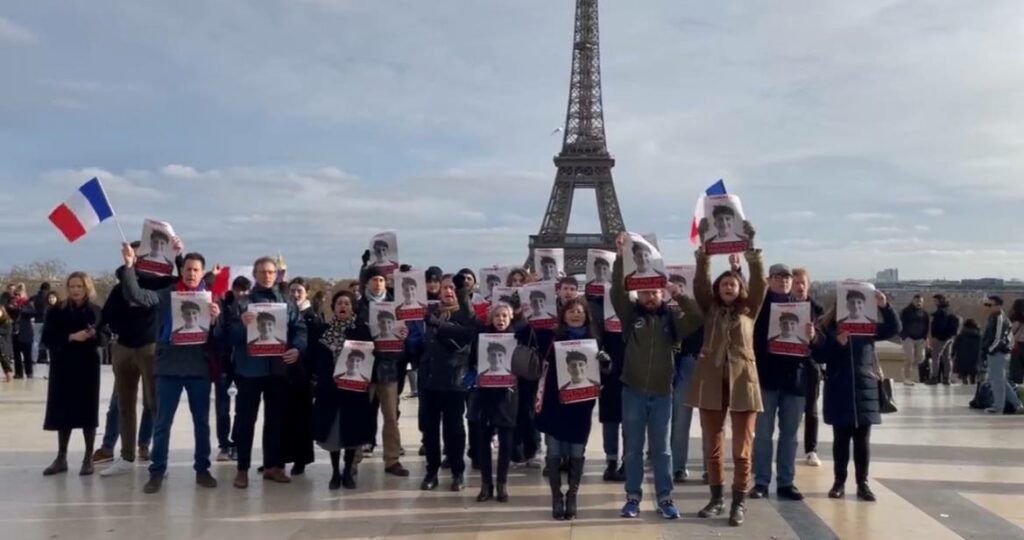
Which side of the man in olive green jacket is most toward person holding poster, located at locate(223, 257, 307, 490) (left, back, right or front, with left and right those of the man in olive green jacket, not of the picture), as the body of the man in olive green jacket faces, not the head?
right

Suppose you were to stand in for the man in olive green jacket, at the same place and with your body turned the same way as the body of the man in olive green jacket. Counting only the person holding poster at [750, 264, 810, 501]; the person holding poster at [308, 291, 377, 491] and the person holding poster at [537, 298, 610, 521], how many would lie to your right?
2

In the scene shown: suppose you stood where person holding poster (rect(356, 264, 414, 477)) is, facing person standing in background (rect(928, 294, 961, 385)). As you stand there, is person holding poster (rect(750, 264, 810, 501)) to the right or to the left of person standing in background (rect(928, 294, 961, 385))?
right

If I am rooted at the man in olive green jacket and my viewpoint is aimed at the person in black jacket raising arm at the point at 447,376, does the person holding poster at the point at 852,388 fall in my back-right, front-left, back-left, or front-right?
back-right

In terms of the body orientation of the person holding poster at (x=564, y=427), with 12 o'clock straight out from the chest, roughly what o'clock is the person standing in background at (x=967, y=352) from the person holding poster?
The person standing in background is roughly at 7 o'clock from the person holding poster.
